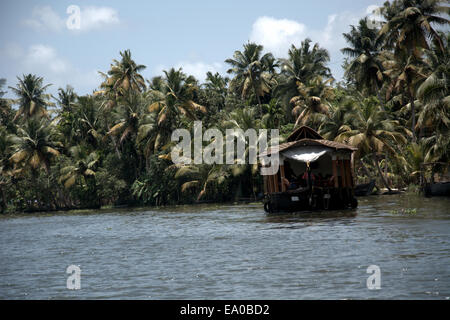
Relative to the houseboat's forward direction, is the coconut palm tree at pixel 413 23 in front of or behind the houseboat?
behind

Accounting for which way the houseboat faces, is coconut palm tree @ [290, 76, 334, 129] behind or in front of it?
behind

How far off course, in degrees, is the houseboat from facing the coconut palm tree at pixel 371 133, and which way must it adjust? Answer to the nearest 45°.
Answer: approximately 180°

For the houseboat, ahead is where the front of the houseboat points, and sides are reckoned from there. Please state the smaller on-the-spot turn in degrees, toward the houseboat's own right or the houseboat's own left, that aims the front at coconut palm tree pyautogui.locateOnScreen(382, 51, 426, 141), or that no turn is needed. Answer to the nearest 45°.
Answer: approximately 135° to the houseboat's own left

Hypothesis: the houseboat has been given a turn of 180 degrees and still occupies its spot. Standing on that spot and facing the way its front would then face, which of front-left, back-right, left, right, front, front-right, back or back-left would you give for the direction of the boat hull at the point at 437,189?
front-right

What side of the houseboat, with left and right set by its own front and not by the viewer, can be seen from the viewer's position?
front

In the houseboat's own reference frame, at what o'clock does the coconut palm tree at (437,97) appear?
The coconut palm tree is roughly at 8 o'clock from the houseboat.

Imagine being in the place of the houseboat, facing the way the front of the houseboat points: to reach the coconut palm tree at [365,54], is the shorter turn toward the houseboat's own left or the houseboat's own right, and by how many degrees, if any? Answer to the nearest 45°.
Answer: approximately 180°

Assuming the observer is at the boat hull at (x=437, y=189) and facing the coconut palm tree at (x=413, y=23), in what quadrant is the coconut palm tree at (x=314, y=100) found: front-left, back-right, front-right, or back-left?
front-left

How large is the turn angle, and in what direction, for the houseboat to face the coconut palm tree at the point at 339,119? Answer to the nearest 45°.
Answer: approximately 180°
